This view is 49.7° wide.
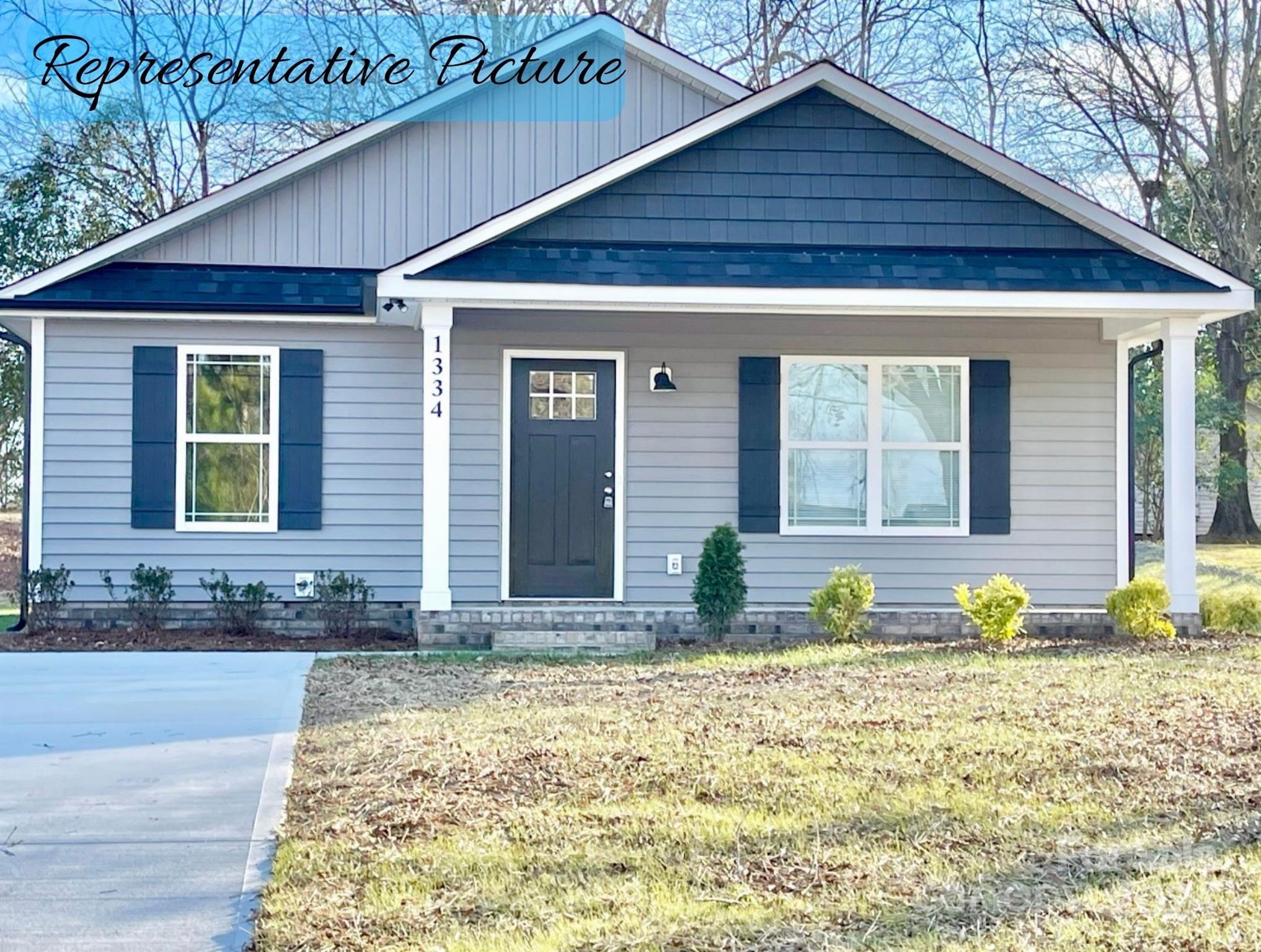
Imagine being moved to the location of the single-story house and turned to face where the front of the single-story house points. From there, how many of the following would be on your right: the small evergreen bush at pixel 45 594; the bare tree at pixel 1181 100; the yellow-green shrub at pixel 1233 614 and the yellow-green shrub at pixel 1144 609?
1

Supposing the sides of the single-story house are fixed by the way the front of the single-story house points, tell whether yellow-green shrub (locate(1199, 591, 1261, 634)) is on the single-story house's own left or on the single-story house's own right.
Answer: on the single-story house's own left

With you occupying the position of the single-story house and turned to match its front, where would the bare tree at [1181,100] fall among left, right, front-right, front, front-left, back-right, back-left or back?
back-left

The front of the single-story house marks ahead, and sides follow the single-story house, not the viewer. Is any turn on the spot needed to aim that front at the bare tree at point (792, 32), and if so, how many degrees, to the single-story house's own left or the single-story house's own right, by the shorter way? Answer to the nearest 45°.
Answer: approximately 180°

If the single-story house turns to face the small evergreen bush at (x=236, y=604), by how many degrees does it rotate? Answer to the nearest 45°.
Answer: approximately 90° to its right

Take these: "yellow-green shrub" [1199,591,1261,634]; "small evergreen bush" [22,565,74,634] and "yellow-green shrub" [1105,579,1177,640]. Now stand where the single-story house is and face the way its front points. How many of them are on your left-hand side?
2

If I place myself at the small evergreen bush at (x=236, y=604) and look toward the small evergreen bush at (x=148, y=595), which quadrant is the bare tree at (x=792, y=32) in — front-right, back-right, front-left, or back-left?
back-right

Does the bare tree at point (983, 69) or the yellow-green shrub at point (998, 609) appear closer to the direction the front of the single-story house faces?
the yellow-green shrub

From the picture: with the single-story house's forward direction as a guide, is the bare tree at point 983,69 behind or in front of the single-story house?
behind

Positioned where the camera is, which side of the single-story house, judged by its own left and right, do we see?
front

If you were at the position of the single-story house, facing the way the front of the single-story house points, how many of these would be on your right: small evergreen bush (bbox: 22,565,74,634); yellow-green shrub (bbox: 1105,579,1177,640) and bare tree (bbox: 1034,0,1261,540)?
1

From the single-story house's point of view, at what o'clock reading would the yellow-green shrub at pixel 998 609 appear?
The yellow-green shrub is roughly at 10 o'clock from the single-story house.
